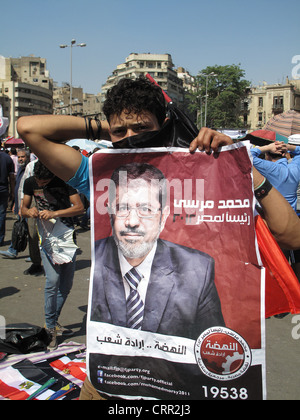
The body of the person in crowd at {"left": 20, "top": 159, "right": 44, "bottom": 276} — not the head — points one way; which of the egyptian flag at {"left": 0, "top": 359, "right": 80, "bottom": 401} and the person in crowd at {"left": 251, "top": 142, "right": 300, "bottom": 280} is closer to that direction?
the egyptian flag

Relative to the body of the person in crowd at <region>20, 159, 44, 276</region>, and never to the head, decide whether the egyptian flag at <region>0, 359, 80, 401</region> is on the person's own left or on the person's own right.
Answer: on the person's own left

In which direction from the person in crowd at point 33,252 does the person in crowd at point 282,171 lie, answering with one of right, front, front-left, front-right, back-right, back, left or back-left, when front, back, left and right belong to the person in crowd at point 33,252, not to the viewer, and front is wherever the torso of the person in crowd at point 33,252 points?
back-left

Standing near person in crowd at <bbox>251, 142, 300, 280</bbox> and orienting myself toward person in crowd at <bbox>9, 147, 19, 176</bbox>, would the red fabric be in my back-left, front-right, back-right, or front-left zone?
back-left

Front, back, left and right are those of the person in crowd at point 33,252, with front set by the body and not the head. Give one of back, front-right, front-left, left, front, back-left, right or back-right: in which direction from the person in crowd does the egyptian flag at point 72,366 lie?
left

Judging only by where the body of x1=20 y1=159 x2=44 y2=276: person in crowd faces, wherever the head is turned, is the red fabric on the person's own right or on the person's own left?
on the person's own left

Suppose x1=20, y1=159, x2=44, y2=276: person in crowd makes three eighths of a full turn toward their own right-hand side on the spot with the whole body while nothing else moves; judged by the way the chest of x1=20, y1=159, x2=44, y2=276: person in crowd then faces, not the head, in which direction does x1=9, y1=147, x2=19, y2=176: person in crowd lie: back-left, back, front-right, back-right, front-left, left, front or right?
front-left
